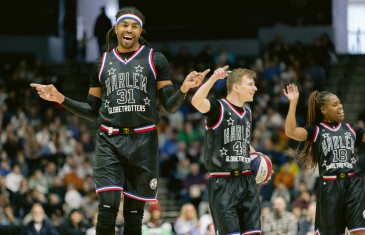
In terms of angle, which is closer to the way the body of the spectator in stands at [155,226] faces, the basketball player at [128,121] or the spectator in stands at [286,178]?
the basketball player

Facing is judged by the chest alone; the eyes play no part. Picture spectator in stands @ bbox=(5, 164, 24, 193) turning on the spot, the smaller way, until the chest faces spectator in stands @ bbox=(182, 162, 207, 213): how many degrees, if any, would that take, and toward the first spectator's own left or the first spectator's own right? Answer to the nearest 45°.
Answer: approximately 90° to the first spectator's own left

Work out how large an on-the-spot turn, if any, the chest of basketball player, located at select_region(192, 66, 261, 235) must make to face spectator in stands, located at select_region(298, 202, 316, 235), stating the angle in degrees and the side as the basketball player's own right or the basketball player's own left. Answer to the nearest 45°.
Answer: approximately 135° to the basketball player's own left

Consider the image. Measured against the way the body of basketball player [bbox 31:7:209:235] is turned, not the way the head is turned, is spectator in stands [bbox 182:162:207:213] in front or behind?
behind

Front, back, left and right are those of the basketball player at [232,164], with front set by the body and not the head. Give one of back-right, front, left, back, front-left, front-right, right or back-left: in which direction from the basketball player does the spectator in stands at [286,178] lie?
back-left
